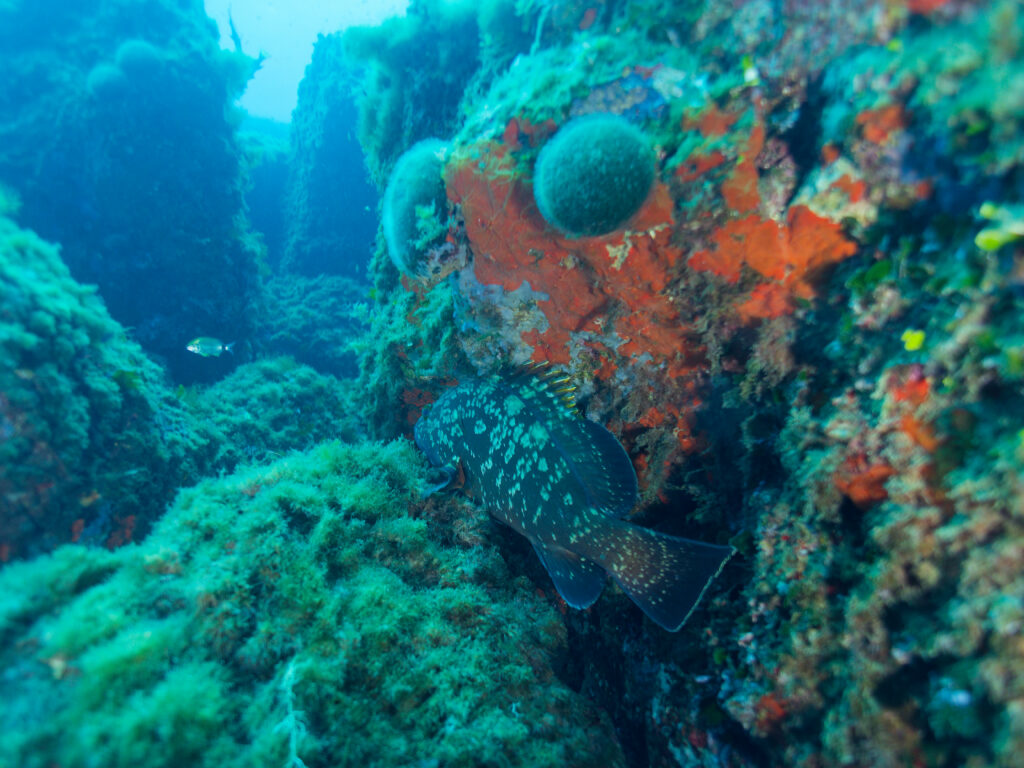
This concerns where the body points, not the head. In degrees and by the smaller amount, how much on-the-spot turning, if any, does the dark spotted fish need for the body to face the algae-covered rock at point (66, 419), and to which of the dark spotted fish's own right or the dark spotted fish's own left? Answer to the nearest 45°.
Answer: approximately 45° to the dark spotted fish's own left

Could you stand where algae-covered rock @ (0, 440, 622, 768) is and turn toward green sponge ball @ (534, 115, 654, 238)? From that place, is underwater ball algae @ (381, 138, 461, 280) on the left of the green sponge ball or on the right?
left

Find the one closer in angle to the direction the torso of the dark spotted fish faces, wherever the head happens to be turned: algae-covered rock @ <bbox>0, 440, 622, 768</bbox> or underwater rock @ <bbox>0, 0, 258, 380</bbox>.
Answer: the underwater rock

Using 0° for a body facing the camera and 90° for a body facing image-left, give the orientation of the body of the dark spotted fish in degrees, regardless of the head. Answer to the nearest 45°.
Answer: approximately 135°

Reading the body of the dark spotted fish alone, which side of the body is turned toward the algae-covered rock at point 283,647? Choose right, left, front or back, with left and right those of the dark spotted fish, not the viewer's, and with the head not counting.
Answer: left
